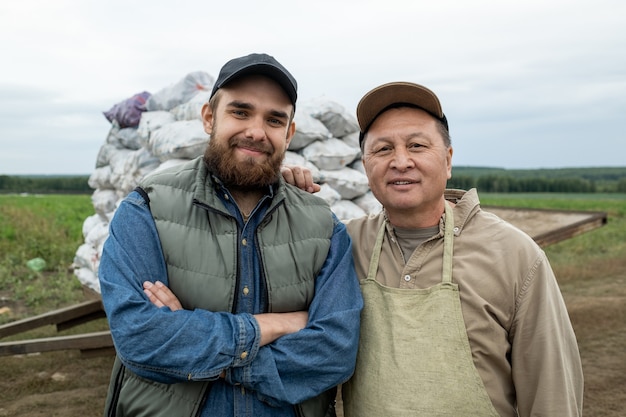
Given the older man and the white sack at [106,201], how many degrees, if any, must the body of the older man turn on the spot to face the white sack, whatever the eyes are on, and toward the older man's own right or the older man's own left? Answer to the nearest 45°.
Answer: approximately 90° to the older man's own right

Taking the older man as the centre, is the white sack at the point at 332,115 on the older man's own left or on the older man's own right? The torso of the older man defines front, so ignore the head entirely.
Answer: on the older man's own right

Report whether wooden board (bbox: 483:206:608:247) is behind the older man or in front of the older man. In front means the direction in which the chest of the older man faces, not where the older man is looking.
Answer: behind

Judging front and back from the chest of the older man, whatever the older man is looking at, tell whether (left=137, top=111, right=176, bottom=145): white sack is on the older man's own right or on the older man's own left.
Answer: on the older man's own right

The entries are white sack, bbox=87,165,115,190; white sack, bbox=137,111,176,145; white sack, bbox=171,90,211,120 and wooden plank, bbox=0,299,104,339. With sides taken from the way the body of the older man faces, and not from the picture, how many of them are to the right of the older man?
4

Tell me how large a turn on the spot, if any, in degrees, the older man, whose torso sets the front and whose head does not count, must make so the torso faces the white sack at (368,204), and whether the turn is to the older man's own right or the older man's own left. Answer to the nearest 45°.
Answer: approximately 135° to the older man's own right

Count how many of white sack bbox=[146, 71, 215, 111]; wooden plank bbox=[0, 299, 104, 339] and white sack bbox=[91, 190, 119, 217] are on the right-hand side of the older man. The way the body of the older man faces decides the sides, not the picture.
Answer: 3

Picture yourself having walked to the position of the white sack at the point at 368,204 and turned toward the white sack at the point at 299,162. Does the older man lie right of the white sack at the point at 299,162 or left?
left

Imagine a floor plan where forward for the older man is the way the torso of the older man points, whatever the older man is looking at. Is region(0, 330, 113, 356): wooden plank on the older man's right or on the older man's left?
on the older man's right
